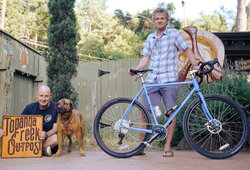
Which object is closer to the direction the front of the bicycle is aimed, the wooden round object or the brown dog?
the wooden round object

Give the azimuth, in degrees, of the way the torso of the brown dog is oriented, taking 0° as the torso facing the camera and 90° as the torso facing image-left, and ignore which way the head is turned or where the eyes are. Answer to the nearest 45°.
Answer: approximately 45°

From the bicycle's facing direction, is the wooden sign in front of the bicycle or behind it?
behind

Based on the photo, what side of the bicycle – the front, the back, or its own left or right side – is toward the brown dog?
back

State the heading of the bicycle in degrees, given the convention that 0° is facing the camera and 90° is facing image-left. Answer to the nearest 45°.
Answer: approximately 270°
